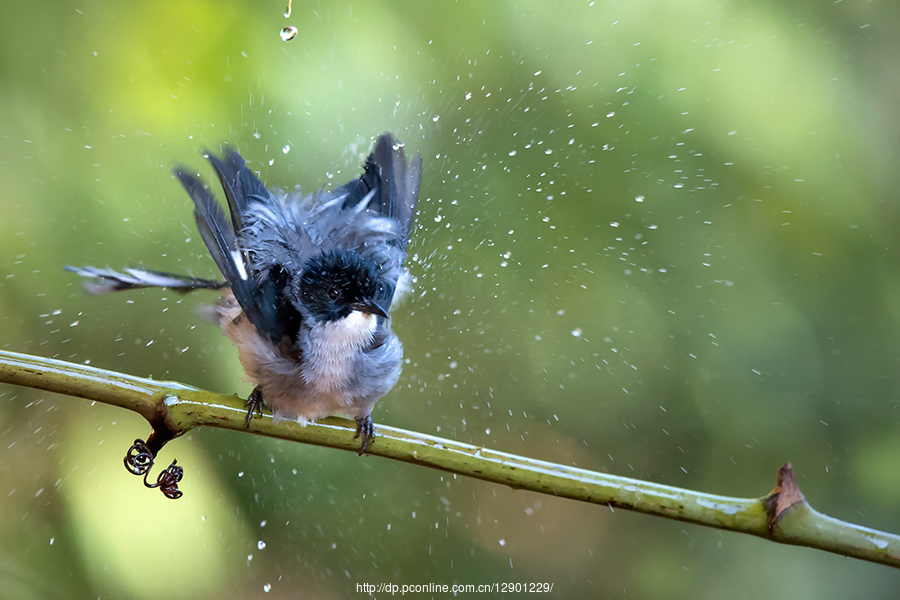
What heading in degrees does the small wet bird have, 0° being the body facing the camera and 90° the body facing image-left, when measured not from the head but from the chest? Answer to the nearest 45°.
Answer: approximately 315°
